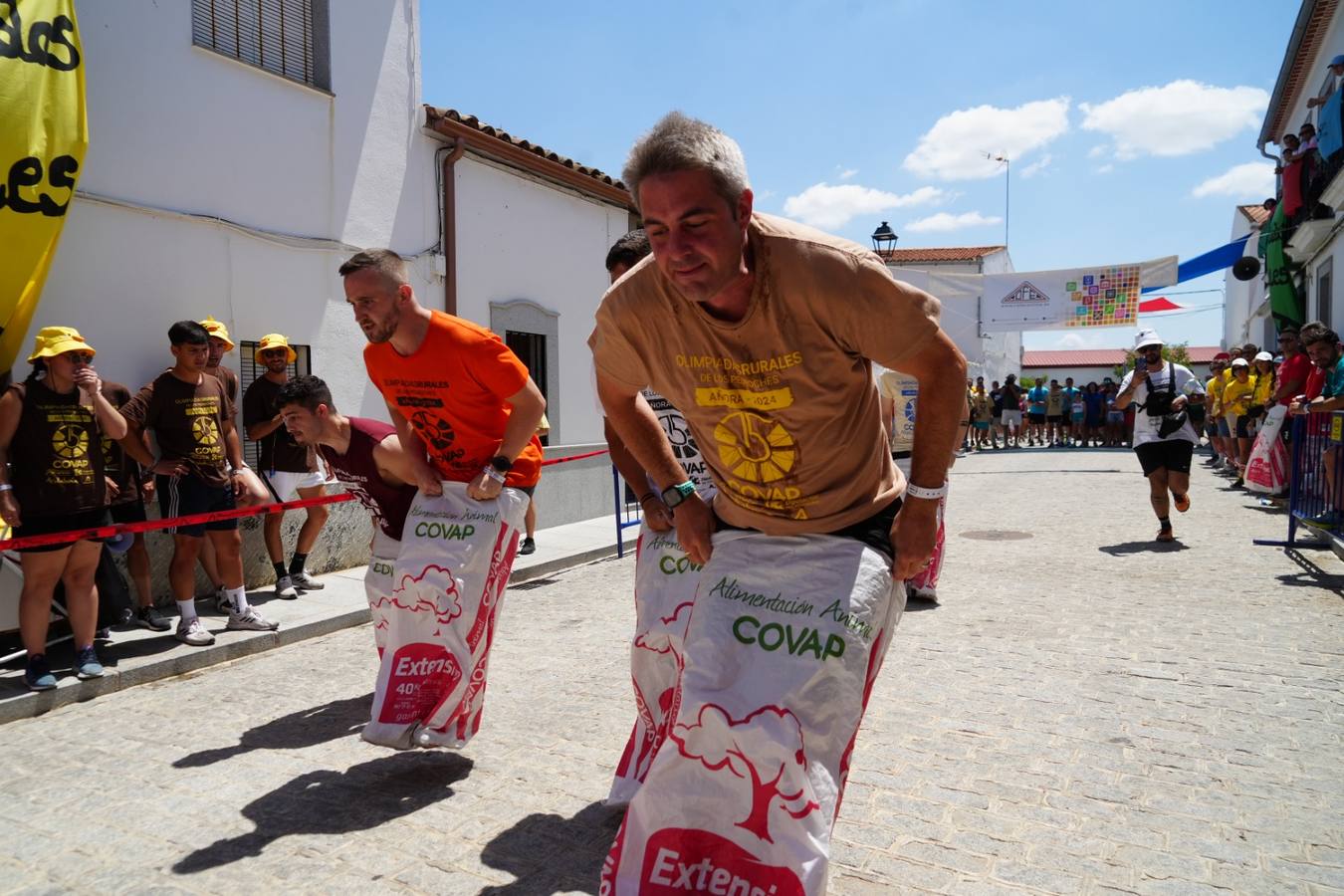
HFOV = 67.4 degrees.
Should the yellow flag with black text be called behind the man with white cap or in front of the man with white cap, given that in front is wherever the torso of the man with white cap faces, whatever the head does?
in front

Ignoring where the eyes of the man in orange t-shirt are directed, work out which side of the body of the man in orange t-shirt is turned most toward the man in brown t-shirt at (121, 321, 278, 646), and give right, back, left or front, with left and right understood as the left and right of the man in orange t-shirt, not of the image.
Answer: right

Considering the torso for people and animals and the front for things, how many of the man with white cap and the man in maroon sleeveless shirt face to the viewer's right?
0

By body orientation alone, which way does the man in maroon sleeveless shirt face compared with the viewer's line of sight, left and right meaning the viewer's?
facing the viewer and to the left of the viewer

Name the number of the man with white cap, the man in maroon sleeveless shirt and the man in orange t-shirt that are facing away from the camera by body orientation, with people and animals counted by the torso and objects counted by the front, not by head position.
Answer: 0

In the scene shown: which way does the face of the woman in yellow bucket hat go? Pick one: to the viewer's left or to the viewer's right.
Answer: to the viewer's right

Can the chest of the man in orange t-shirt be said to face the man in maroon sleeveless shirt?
no

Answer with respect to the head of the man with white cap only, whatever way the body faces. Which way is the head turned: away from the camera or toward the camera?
toward the camera

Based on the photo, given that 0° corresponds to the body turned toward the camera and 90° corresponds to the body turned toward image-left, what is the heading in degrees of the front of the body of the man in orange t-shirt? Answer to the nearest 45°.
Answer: approximately 45°

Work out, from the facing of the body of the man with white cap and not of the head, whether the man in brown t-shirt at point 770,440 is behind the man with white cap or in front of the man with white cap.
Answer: in front

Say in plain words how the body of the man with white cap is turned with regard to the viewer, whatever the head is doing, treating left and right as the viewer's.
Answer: facing the viewer

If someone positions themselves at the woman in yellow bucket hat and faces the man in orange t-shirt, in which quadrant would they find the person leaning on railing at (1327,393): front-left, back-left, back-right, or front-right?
front-left

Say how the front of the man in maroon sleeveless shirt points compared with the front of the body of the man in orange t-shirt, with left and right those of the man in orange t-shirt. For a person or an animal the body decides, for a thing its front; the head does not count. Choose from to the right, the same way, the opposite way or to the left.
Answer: the same way

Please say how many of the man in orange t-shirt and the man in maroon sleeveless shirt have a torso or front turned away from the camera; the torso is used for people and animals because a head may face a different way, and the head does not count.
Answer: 0

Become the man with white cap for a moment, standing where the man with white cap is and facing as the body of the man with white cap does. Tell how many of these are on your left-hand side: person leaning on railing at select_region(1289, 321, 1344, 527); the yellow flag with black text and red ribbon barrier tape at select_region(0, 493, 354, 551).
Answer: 1

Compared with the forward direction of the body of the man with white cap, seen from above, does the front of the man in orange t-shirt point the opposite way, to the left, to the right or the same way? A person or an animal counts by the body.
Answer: the same way

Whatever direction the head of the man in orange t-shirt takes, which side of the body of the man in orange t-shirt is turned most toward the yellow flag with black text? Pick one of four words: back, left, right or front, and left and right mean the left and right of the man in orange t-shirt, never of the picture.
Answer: right
